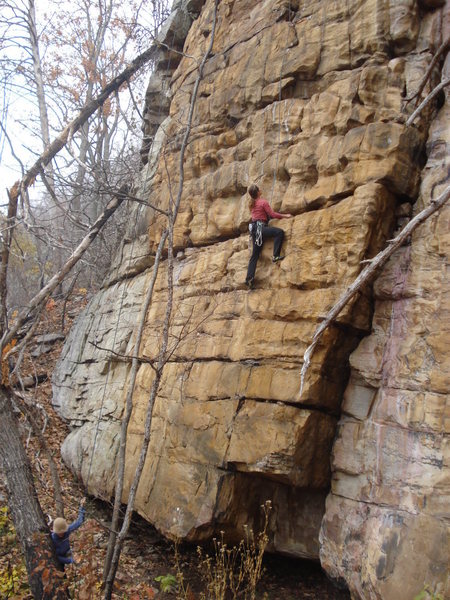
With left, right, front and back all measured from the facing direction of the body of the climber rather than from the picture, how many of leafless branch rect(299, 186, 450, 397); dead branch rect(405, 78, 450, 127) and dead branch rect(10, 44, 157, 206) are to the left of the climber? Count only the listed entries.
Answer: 1

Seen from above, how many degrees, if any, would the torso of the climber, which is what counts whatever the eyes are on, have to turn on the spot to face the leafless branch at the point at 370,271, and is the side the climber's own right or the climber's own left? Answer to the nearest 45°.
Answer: approximately 90° to the climber's own right

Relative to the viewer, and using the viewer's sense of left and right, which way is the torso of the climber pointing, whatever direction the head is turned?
facing away from the viewer and to the right of the viewer

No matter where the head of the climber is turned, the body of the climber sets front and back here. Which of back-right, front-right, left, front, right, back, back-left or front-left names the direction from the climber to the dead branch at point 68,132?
left

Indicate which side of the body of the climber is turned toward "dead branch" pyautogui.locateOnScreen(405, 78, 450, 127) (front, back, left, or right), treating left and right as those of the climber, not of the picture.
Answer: right
